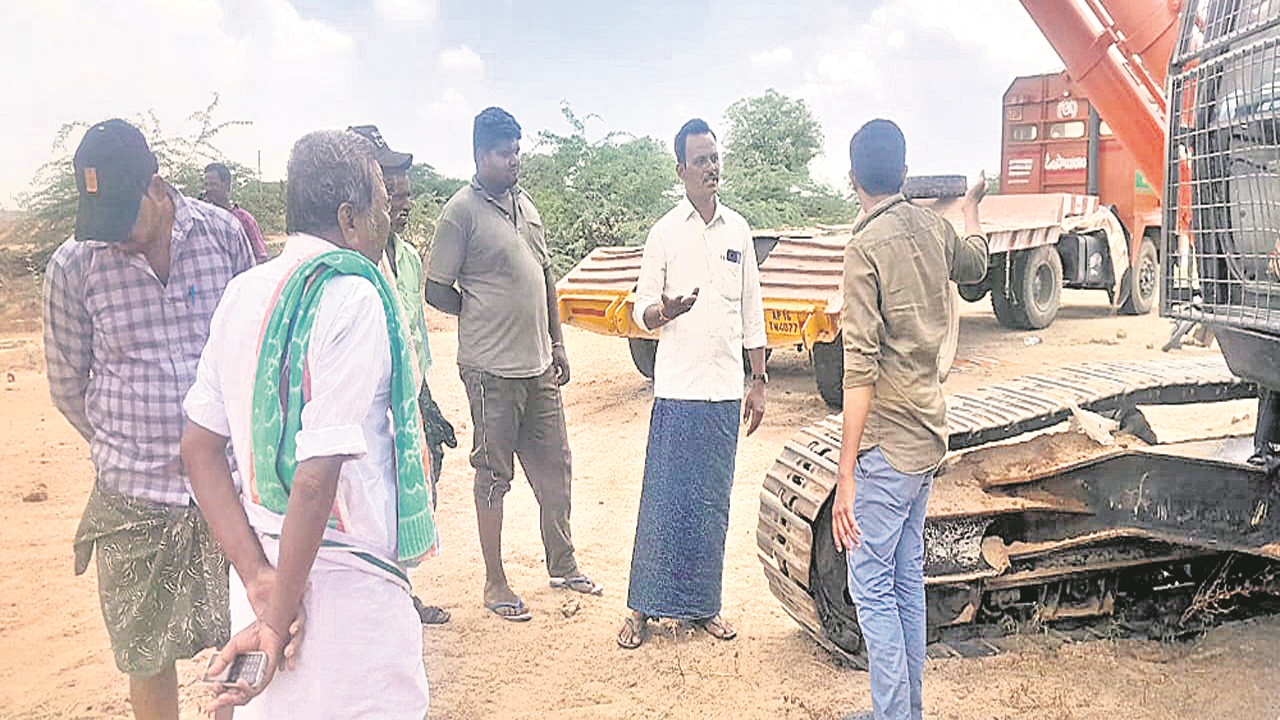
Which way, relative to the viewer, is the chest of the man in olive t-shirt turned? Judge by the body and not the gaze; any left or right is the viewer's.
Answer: facing the viewer and to the right of the viewer

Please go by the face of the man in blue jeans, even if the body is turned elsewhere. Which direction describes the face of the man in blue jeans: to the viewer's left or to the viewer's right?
to the viewer's left

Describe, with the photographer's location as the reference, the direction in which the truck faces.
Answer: facing away from the viewer and to the right of the viewer

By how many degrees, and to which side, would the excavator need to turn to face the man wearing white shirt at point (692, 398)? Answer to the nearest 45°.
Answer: approximately 45° to its right

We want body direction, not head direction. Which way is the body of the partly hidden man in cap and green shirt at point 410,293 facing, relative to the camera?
to the viewer's right

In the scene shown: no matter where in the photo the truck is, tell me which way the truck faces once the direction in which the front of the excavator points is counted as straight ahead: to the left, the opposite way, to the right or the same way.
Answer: the opposite way

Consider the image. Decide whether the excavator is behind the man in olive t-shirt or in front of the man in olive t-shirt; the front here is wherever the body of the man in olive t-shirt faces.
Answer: in front

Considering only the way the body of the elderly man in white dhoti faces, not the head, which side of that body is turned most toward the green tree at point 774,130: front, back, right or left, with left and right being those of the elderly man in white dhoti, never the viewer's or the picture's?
front

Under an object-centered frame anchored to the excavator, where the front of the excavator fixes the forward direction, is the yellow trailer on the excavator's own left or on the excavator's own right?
on the excavator's own right

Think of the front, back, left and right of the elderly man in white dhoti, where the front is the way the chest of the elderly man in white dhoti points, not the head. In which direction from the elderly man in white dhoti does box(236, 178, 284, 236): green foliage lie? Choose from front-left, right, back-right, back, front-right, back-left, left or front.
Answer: front-left

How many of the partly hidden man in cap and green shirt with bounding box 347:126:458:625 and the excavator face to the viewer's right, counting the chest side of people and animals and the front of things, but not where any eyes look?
1

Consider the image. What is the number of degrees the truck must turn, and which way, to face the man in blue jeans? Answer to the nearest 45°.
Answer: approximately 135° to its right

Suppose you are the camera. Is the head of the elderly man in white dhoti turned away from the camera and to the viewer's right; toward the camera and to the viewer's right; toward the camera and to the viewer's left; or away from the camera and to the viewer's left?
away from the camera and to the viewer's right

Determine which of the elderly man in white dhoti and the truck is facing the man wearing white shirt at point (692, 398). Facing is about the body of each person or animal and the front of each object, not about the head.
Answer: the elderly man in white dhoti

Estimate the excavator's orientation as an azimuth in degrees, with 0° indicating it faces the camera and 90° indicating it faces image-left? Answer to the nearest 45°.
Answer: approximately 45°

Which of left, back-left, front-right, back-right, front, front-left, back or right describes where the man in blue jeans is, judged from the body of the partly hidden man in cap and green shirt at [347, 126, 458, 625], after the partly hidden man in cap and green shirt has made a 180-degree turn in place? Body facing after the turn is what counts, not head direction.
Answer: back-left

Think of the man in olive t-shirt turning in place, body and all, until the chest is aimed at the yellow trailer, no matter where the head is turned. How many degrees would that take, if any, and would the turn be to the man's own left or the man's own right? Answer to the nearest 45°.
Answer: approximately 90° to the man's own left

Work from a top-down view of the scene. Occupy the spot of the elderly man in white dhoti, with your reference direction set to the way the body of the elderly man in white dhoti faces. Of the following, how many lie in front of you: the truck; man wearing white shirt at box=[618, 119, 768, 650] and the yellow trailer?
3
